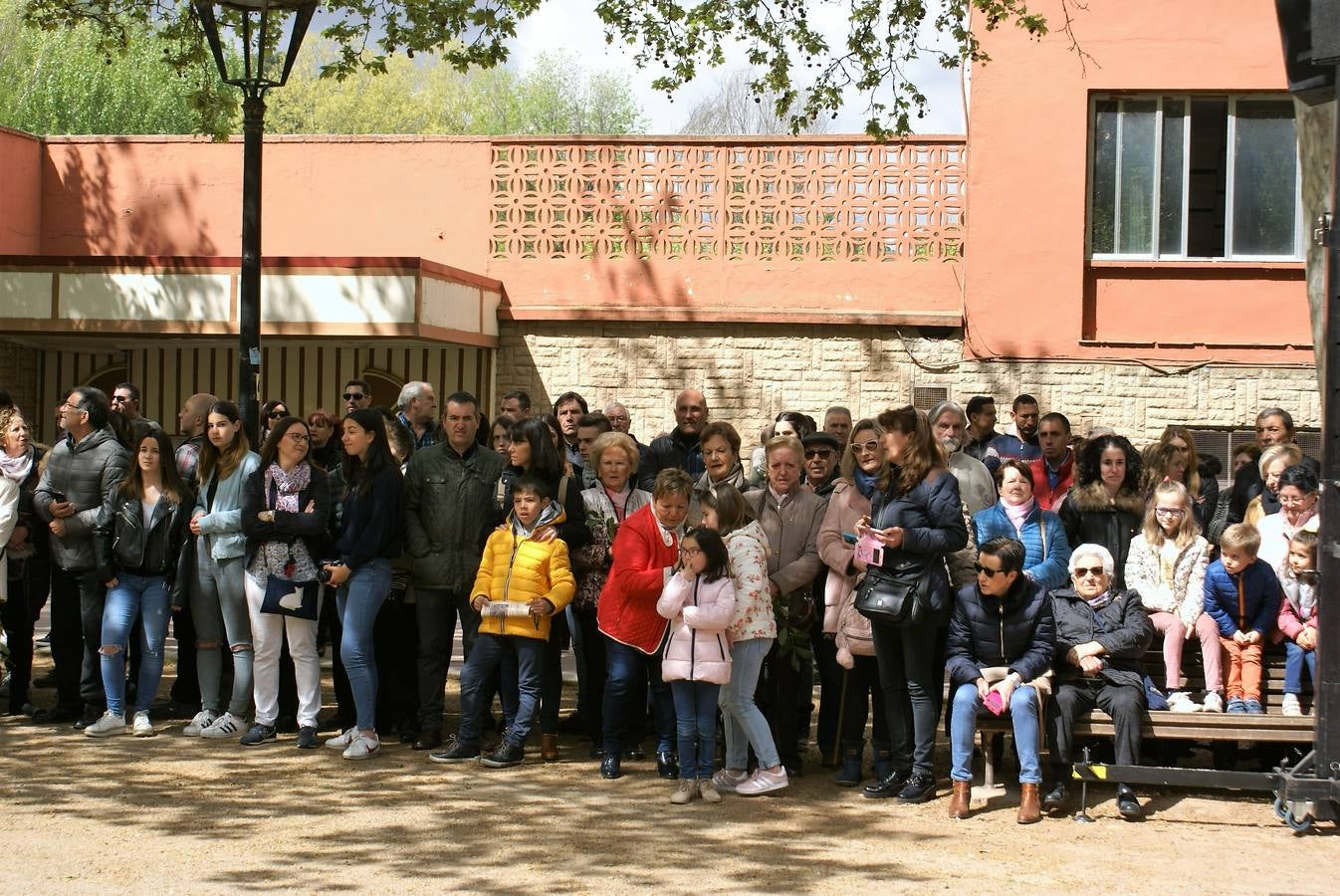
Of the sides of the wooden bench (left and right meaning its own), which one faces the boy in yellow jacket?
right

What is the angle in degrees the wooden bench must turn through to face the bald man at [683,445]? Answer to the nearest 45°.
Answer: approximately 135° to its right

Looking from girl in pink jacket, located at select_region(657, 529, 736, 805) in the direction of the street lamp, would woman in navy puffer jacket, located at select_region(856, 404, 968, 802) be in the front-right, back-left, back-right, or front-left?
back-right

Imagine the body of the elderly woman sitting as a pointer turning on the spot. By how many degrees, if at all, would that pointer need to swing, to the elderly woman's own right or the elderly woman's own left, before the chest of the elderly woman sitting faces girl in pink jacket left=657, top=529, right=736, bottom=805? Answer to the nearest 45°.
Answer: approximately 90° to the elderly woman's own right

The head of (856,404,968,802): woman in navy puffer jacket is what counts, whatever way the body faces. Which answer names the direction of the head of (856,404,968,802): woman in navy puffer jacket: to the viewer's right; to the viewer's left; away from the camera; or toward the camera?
to the viewer's left

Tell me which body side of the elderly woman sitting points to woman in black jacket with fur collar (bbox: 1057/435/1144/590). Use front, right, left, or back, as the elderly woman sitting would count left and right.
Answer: back

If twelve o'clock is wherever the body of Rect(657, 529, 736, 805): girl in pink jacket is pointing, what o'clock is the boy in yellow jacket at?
The boy in yellow jacket is roughly at 4 o'clock from the girl in pink jacket.

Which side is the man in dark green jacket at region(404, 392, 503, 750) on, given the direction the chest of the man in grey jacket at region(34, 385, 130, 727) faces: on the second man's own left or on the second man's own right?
on the second man's own left

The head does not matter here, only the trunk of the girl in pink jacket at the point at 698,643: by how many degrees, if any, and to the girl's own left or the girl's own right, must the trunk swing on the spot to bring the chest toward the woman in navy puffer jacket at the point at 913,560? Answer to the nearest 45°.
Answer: approximately 90° to the girl's own left
